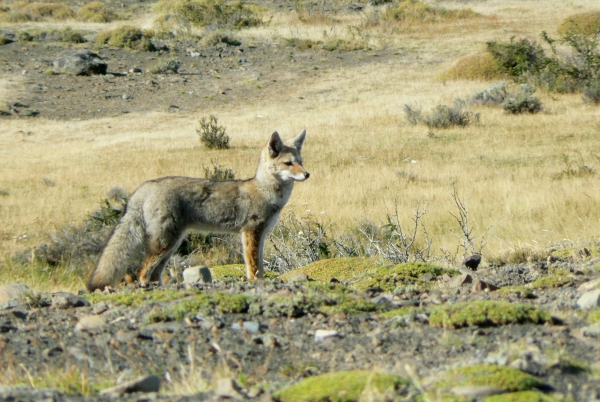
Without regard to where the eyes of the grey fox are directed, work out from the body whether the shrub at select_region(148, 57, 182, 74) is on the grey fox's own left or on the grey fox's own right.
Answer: on the grey fox's own left

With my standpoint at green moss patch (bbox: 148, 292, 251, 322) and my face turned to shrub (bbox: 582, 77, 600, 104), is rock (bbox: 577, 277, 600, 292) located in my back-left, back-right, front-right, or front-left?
front-right

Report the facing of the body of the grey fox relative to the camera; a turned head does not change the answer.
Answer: to the viewer's right

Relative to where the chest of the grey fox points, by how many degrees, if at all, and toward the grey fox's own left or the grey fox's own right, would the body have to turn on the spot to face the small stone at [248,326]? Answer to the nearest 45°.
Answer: approximately 90° to the grey fox's own right

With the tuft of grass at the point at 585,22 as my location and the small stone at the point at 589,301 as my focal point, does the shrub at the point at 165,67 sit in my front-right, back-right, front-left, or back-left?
front-right

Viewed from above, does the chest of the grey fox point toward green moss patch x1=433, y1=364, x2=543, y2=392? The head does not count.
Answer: no

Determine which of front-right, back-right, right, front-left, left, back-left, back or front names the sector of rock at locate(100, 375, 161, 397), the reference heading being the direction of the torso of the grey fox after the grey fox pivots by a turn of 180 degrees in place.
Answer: left

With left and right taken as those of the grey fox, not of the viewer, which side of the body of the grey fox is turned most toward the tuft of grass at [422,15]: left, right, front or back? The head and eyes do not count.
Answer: left

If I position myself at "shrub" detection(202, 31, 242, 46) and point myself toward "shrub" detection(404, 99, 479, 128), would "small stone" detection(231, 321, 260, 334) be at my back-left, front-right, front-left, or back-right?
front-right

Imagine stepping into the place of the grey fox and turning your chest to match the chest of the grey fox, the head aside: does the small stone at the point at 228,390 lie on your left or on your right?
on your right

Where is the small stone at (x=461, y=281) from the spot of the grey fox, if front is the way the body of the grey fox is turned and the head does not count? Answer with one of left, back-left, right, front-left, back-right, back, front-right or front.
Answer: front-right

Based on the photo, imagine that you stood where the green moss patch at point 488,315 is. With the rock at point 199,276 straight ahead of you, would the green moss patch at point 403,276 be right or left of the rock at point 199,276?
right

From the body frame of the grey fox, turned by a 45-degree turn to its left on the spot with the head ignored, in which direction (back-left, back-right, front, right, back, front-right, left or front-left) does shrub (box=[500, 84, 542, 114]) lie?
front

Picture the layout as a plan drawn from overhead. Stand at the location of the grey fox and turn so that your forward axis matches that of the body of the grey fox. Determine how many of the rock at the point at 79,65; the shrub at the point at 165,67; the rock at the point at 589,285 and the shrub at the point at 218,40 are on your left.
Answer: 3

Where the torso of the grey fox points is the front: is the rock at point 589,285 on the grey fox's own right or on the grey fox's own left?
on the grey fox's own right

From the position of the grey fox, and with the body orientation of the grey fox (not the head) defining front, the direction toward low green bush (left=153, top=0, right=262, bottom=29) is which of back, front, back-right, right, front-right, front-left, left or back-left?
left

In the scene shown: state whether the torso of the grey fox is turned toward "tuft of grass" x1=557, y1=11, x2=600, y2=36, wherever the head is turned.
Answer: no

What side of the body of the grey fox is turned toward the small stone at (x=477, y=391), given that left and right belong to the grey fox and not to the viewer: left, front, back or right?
right

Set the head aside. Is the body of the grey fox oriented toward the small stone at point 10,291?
no

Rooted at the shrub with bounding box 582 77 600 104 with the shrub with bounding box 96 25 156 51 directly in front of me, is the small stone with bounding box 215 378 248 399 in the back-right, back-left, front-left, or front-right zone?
back-left
